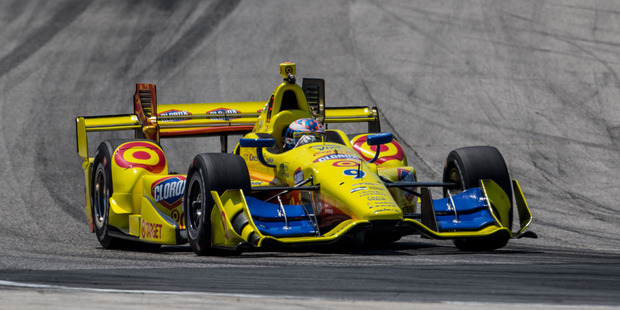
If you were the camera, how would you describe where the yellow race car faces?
facing the viewer and to the right of the viewer
